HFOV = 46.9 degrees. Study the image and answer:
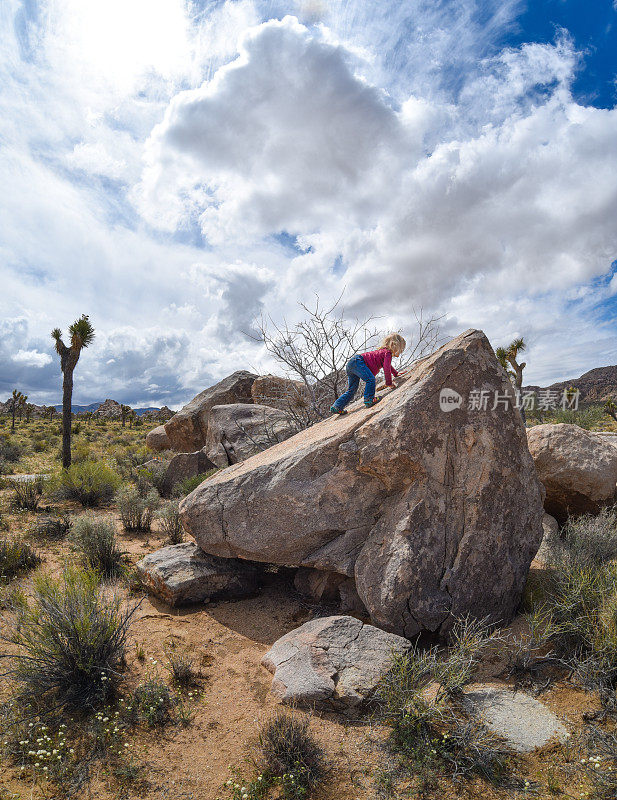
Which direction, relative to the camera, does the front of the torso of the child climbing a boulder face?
to the viewer's right

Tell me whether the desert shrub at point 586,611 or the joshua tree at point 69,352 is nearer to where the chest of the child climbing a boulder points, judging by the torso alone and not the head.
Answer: the desert shrub

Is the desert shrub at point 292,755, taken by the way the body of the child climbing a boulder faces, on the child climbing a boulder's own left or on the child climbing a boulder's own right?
on the child climbing a boulder's own right

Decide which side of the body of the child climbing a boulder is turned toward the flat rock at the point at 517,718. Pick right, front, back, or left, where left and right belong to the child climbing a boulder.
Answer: right

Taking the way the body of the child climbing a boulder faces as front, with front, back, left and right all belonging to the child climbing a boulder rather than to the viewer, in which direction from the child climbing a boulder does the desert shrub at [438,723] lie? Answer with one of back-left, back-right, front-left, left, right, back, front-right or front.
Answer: right

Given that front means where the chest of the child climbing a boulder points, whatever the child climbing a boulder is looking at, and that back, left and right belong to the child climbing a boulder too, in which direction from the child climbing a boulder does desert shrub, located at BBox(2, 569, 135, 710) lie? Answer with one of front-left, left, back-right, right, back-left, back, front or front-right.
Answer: back-right

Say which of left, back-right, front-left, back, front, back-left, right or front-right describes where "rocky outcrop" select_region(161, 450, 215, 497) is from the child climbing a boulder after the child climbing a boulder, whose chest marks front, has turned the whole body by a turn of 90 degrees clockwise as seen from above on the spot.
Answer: back-right
